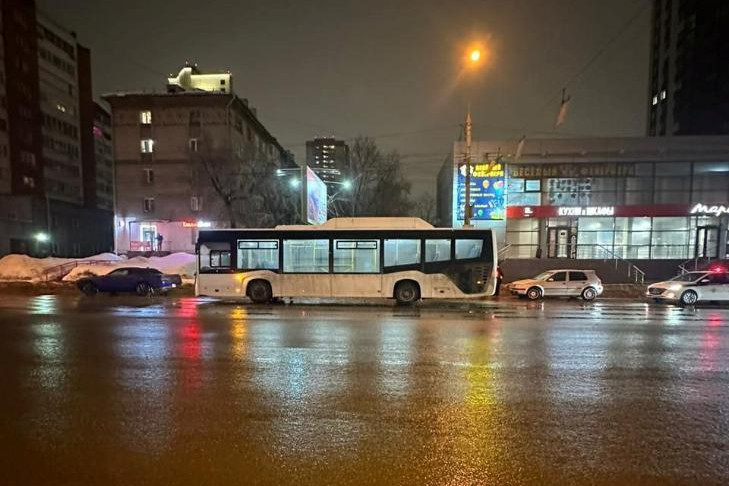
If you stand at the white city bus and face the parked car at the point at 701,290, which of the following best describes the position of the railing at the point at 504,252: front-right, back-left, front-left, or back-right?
front-left

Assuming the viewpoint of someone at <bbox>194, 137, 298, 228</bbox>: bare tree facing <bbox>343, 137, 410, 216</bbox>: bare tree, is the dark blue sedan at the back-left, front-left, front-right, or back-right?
back-right

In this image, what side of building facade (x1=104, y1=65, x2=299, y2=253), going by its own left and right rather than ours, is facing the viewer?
front

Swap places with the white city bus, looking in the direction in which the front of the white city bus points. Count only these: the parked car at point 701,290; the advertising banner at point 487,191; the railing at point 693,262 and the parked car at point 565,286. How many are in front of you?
0

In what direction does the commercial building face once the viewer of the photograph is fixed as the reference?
facing the viewer

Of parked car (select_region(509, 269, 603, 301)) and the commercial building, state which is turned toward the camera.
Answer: the commercial building

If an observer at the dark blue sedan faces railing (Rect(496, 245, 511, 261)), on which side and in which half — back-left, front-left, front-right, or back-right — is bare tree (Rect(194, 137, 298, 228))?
front-left

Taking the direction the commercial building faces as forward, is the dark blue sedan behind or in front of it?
in front

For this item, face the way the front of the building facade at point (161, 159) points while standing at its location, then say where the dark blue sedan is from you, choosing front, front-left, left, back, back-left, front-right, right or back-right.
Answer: front

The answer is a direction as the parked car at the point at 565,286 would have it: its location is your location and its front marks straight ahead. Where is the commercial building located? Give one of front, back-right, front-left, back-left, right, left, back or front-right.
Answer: right

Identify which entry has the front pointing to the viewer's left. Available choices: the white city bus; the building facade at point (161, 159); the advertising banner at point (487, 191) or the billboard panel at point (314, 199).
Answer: the white city bus

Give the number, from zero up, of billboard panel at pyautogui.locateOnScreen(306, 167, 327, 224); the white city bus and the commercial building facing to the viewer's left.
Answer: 1

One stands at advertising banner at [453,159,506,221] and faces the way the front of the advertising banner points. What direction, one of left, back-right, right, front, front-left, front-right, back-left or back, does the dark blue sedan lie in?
front-right

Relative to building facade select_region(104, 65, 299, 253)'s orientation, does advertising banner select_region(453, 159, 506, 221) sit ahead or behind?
ahead
